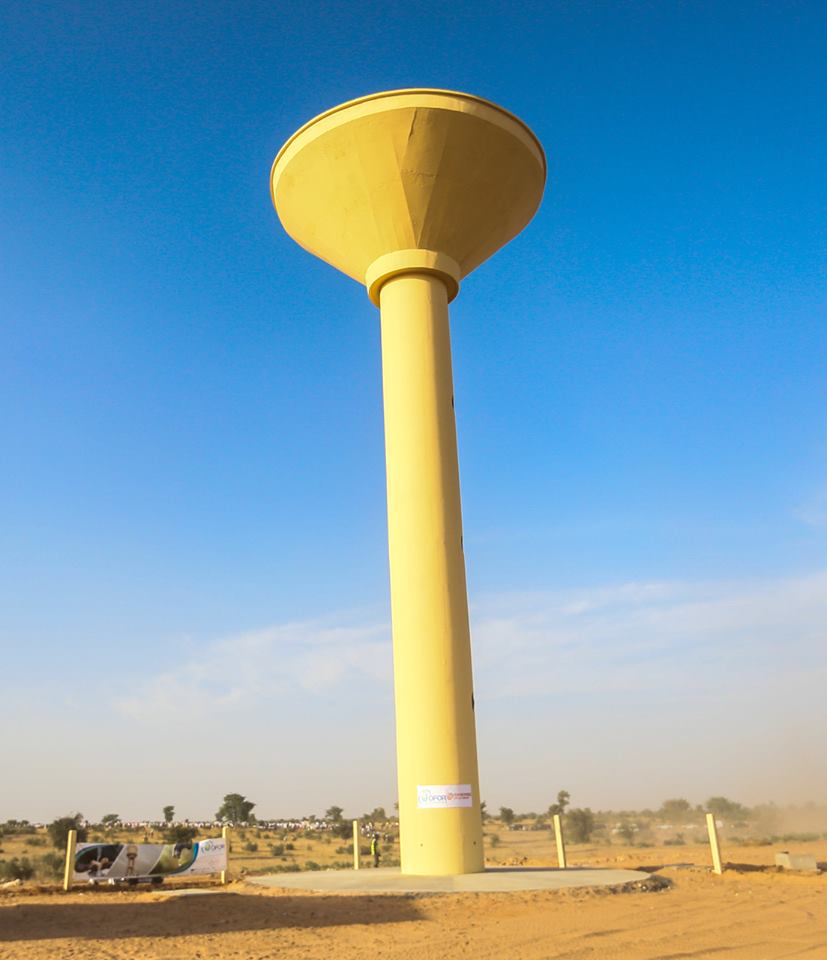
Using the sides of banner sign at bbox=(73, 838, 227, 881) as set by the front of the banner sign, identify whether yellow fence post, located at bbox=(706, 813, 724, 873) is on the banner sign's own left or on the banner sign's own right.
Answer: on the banner sign's own left

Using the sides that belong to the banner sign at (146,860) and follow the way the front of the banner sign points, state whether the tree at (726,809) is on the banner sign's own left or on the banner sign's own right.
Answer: on the banner sign's own left

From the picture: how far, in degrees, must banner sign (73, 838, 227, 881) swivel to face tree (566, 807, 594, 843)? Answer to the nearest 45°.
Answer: approximately 135° to its left

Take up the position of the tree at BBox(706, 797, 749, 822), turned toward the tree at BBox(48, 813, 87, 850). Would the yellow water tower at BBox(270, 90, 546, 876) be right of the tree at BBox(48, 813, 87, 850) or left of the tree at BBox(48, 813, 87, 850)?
left

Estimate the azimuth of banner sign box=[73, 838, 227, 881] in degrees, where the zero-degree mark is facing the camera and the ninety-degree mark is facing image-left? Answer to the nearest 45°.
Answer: approximately 0°

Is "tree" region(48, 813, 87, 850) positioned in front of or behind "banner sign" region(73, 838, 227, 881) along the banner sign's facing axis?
behind
